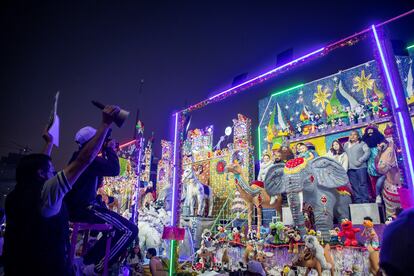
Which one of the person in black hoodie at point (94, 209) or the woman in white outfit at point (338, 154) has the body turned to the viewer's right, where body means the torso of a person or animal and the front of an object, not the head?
the person in black hoodie

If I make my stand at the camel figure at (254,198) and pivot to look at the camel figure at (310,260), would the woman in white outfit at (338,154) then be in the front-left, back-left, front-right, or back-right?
front-left

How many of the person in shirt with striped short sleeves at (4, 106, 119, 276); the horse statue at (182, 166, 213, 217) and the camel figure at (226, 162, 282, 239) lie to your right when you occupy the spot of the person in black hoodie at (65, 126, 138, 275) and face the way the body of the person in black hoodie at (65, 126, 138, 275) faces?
1

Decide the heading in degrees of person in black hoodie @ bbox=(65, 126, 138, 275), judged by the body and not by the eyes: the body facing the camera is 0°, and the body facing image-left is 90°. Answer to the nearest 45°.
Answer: approximately 270°

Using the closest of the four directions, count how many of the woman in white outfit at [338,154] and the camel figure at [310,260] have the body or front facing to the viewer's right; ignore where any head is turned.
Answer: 0
